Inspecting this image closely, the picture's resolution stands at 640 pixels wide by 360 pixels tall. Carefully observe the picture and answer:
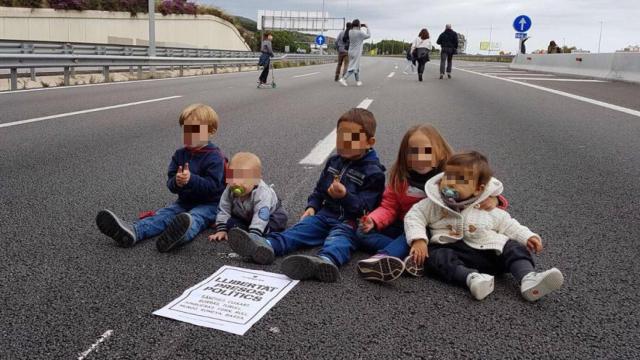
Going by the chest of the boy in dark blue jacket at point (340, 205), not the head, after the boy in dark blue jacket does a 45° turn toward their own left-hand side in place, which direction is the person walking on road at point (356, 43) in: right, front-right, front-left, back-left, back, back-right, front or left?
back

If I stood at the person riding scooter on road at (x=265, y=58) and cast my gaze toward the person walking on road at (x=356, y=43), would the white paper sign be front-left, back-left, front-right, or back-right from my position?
back-right

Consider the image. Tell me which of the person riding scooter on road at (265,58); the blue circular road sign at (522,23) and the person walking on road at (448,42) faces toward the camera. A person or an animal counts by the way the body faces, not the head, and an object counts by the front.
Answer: the blue circular road sign

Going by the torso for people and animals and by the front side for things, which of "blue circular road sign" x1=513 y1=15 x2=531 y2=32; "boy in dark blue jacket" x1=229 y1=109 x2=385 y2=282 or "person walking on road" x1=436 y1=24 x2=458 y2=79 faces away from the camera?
the person walking on road

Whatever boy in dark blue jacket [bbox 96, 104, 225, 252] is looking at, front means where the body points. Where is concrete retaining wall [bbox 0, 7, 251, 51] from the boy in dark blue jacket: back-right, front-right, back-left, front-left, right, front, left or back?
back-right

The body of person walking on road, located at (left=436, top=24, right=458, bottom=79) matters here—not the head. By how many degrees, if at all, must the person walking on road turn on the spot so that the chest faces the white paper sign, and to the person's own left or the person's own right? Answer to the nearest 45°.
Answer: approximately 180°

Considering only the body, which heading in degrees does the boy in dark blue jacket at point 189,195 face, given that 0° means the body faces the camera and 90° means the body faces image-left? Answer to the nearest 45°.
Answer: approximately 45°

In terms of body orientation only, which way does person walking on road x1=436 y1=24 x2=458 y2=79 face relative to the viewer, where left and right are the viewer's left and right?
facing away from the viewer

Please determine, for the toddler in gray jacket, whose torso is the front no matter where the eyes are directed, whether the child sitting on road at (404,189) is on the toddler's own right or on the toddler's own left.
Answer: on the toddler's own left

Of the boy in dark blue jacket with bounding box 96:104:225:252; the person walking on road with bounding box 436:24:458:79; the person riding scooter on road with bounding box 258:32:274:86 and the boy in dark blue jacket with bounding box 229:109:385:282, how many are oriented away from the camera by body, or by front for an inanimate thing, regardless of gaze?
1

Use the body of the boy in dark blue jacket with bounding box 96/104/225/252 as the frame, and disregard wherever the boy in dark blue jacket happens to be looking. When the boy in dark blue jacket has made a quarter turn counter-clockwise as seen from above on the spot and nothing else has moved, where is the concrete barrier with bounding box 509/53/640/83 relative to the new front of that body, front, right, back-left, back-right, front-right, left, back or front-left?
left

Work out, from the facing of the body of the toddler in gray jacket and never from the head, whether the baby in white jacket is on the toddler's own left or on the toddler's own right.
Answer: on the toddler's own left
